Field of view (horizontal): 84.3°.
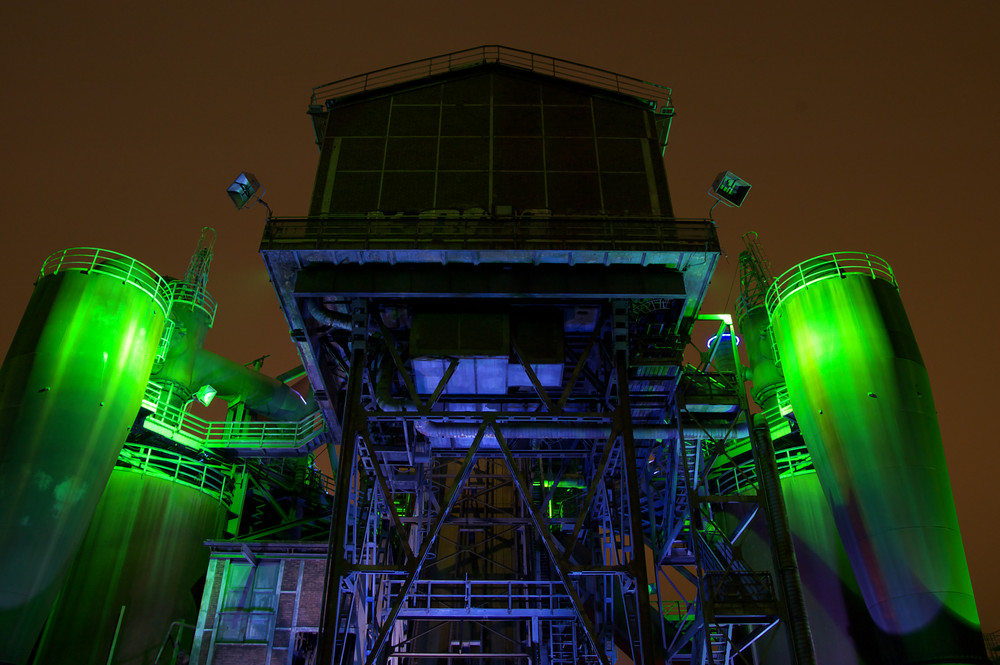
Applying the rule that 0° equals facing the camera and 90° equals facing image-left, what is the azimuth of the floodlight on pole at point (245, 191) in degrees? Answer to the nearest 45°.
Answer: approximately 45°

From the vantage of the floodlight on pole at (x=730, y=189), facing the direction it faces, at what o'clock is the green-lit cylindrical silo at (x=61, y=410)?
The green-lit cylindrical silo is roughly at 4 o'clock from the floodlight on pole.

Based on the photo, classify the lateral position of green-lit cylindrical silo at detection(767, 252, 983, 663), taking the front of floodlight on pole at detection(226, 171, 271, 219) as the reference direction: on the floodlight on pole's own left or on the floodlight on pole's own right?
on the floodlight on pole's own left

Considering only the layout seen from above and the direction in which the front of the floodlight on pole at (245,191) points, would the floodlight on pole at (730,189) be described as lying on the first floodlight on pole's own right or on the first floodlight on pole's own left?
on the first floodlight on pole's own left

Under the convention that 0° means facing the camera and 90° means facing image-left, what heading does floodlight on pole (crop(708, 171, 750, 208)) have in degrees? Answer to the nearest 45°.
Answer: approximately 315°

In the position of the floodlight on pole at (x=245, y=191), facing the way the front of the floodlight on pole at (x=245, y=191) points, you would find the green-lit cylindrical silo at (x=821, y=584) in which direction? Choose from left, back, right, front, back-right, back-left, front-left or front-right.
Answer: back-left
